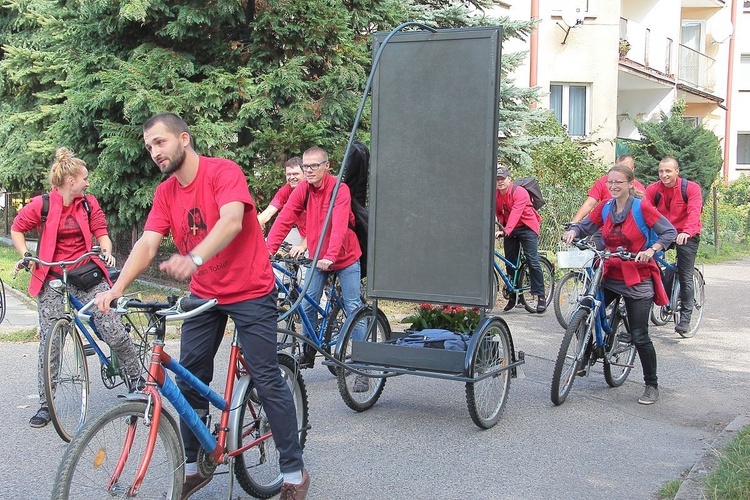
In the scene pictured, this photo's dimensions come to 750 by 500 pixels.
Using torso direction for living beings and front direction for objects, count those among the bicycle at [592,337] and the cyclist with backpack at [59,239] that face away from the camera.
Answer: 0

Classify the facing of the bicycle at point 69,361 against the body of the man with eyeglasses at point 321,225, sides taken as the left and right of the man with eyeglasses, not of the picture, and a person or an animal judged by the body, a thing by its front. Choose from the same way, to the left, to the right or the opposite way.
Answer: the same way

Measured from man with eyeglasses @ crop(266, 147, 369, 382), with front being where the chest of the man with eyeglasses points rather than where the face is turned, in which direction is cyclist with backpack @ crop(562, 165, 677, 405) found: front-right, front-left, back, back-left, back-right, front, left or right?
back-left

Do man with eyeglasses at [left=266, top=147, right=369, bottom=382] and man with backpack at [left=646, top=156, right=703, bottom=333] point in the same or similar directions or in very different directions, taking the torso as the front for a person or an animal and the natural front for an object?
same or similar directions

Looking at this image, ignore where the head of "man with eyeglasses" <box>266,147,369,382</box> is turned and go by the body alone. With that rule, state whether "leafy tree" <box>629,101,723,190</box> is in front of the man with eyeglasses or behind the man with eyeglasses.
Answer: behind

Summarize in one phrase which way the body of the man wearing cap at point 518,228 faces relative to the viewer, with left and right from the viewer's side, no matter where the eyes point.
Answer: facing the viewer and to the left of the viewer

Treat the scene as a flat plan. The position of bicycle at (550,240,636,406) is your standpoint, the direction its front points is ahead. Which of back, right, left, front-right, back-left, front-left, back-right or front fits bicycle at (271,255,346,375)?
front-right

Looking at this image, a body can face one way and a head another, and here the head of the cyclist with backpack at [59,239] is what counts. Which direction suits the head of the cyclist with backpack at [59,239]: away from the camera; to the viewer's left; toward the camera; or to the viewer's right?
to the viewer's right

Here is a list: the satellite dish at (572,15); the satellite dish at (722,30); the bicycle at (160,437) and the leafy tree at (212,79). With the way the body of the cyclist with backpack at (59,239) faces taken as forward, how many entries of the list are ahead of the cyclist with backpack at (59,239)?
1

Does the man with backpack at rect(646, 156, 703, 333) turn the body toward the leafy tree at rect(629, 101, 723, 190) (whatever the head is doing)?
no

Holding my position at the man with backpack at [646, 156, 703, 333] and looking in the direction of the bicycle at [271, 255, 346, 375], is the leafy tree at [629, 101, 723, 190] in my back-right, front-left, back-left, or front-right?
back-right

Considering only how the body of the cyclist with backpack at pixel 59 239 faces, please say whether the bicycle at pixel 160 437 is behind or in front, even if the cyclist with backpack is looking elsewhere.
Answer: in front

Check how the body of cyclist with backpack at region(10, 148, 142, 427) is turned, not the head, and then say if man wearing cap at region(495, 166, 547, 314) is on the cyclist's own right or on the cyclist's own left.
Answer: on the cyclist's own left

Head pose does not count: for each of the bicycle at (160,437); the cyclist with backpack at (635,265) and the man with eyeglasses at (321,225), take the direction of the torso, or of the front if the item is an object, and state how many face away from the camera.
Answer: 0

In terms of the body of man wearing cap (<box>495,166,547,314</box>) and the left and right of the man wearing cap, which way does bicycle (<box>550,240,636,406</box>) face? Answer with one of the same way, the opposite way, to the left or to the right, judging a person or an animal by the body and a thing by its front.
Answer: the same way

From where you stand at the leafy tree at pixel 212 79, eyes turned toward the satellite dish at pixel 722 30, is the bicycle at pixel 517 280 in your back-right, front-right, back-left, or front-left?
front-right

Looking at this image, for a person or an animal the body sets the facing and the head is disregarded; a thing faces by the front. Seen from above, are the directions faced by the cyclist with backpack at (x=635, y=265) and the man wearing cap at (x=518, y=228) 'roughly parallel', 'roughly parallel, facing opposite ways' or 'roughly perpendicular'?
roughly parallel

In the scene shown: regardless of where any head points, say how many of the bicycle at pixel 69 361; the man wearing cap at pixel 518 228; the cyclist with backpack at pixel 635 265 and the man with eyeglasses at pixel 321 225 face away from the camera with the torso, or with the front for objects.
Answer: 0

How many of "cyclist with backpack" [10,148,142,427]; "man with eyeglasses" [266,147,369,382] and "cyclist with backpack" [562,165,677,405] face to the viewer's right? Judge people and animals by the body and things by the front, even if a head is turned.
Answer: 0

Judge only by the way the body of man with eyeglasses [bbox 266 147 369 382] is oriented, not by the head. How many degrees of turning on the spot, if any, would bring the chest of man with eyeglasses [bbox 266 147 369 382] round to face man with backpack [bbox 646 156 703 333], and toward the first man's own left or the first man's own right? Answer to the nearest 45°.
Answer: approximately 180°

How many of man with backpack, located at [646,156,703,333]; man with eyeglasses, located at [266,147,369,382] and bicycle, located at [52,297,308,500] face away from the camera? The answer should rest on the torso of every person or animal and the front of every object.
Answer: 0
